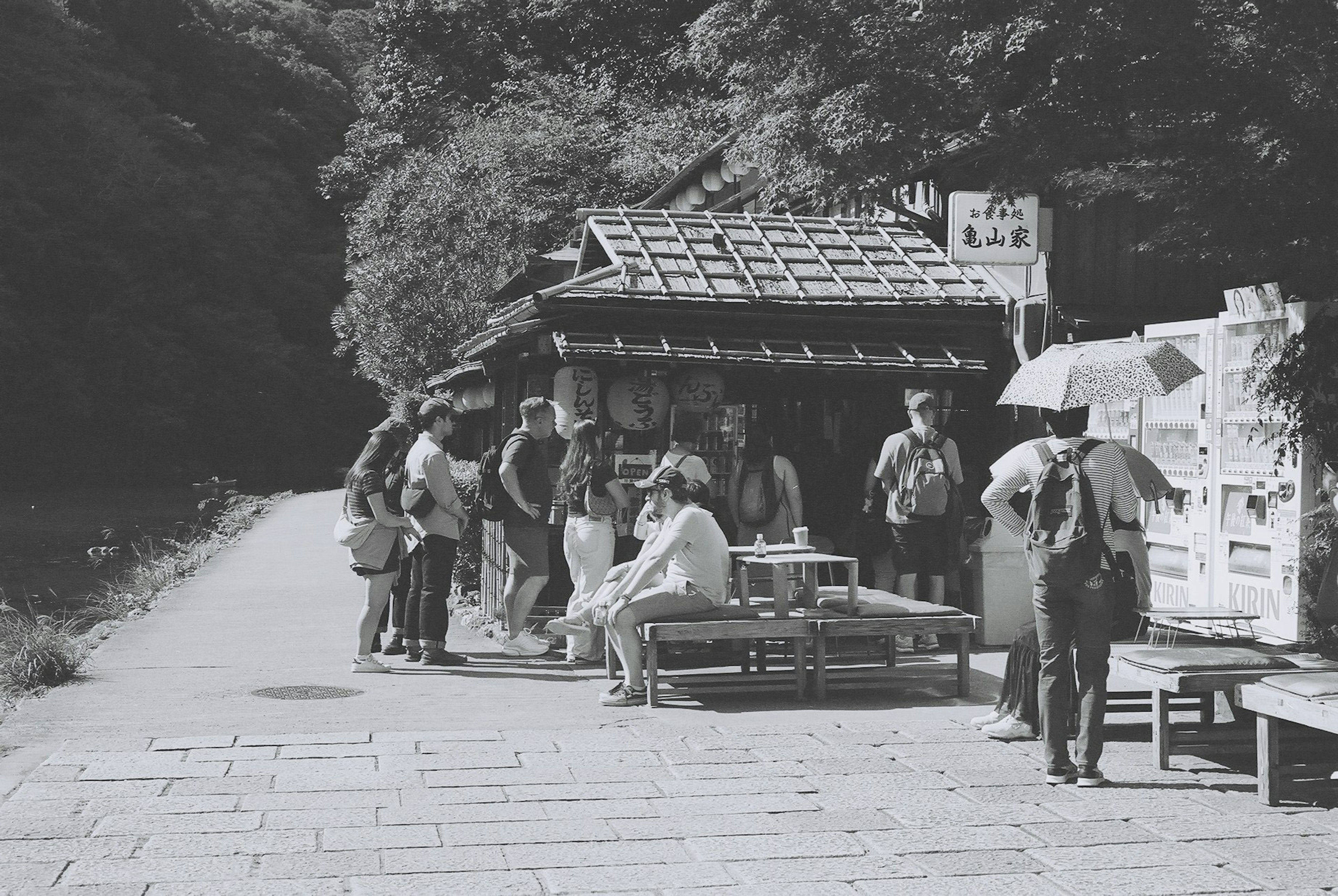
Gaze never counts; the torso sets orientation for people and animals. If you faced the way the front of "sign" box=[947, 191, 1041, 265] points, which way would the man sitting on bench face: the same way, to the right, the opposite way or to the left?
to the right

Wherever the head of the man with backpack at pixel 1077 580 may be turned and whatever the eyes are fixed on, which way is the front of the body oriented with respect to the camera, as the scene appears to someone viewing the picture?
away from the camera

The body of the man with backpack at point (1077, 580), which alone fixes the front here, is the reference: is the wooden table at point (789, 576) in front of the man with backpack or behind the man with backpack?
in front

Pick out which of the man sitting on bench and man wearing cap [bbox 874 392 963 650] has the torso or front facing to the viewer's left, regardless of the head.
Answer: the man sitting on bench

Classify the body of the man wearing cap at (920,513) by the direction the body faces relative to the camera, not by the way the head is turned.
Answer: away from the camera

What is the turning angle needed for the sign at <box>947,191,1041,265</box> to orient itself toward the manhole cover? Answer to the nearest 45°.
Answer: approximately 45° to its right

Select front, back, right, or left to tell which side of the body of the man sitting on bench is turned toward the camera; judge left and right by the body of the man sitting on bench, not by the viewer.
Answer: left

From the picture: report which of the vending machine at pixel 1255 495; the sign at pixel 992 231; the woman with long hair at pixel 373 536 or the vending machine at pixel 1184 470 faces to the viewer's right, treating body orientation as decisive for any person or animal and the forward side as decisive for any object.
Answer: the woman with long hair

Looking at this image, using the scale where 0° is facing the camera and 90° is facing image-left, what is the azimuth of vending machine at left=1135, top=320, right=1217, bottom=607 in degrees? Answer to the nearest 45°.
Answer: approximately 45°

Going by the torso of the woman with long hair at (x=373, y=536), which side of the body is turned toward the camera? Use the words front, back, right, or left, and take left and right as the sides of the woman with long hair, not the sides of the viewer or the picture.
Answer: right

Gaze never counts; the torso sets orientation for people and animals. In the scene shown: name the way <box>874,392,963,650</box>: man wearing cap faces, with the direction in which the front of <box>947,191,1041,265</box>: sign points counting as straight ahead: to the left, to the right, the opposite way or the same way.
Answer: the opposite way

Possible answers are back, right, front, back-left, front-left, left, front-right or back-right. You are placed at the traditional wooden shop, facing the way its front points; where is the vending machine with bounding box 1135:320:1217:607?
left

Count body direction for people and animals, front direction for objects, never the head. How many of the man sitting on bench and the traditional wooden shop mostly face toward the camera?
1

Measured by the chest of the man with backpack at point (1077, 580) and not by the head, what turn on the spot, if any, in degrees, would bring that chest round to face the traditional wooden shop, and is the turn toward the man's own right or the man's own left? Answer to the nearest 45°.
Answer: approximately 45° to the man's own left

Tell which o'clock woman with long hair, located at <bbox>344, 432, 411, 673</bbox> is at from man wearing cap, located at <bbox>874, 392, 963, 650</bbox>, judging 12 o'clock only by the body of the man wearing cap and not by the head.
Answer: The woman with long hair is roughly at 8 o'clock from the man wearing cap.
